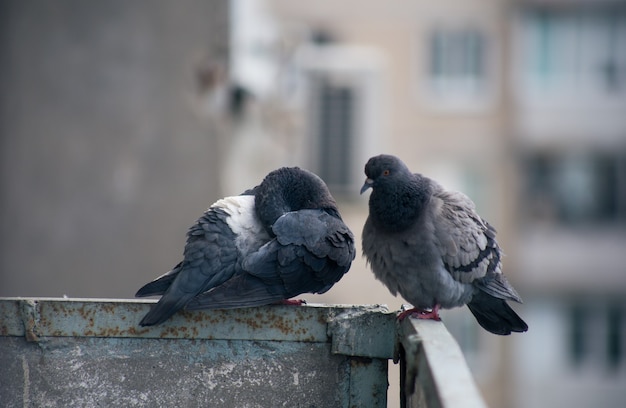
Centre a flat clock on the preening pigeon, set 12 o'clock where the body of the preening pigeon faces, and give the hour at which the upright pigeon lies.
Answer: The upright pigeon is roughly at 1 o'clock from the preening pigeon.

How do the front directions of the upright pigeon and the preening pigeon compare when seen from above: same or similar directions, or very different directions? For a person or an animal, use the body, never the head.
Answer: very different directions

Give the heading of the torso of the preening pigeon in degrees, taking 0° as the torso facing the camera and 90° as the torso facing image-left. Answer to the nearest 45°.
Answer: approximately 225°

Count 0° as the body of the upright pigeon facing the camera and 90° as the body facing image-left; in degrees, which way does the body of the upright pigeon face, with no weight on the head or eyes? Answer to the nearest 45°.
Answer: approximately 45°
